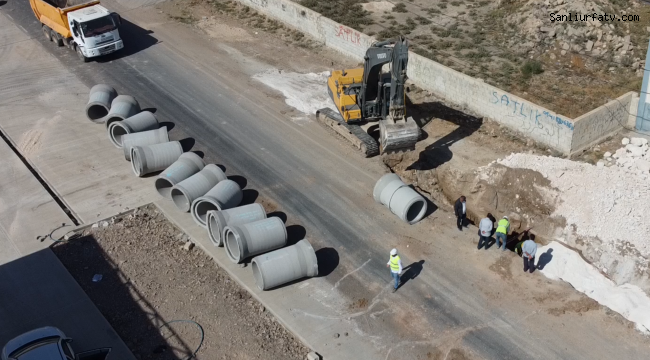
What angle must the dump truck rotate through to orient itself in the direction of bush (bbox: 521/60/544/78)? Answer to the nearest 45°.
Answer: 0° — it already faces it

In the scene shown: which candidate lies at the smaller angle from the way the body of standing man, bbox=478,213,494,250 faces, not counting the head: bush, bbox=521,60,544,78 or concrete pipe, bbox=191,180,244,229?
the bush

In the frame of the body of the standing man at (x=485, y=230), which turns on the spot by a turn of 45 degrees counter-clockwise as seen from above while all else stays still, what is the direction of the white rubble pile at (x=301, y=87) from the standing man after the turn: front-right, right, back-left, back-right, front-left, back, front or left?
front-left

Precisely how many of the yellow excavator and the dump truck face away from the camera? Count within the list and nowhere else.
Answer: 0

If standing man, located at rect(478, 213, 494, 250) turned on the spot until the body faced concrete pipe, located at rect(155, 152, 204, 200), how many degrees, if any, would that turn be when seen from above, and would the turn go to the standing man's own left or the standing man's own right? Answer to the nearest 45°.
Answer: approximately 135° to the standing man's own left

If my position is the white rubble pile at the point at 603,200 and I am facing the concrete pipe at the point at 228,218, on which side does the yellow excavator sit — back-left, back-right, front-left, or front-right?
front-right

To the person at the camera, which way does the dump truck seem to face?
facing the viewer and to the right of the viewer

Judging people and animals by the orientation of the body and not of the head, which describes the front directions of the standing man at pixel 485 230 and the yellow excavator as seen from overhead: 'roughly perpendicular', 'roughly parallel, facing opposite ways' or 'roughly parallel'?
roughly perpendicular

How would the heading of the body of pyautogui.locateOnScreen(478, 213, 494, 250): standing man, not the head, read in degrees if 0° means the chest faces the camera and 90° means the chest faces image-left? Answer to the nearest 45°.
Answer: approximately 225°

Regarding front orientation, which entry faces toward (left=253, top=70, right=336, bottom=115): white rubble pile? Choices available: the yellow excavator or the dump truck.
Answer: the dump truck

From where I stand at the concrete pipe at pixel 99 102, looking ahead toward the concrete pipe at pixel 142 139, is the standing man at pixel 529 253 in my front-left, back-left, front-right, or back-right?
front-left
